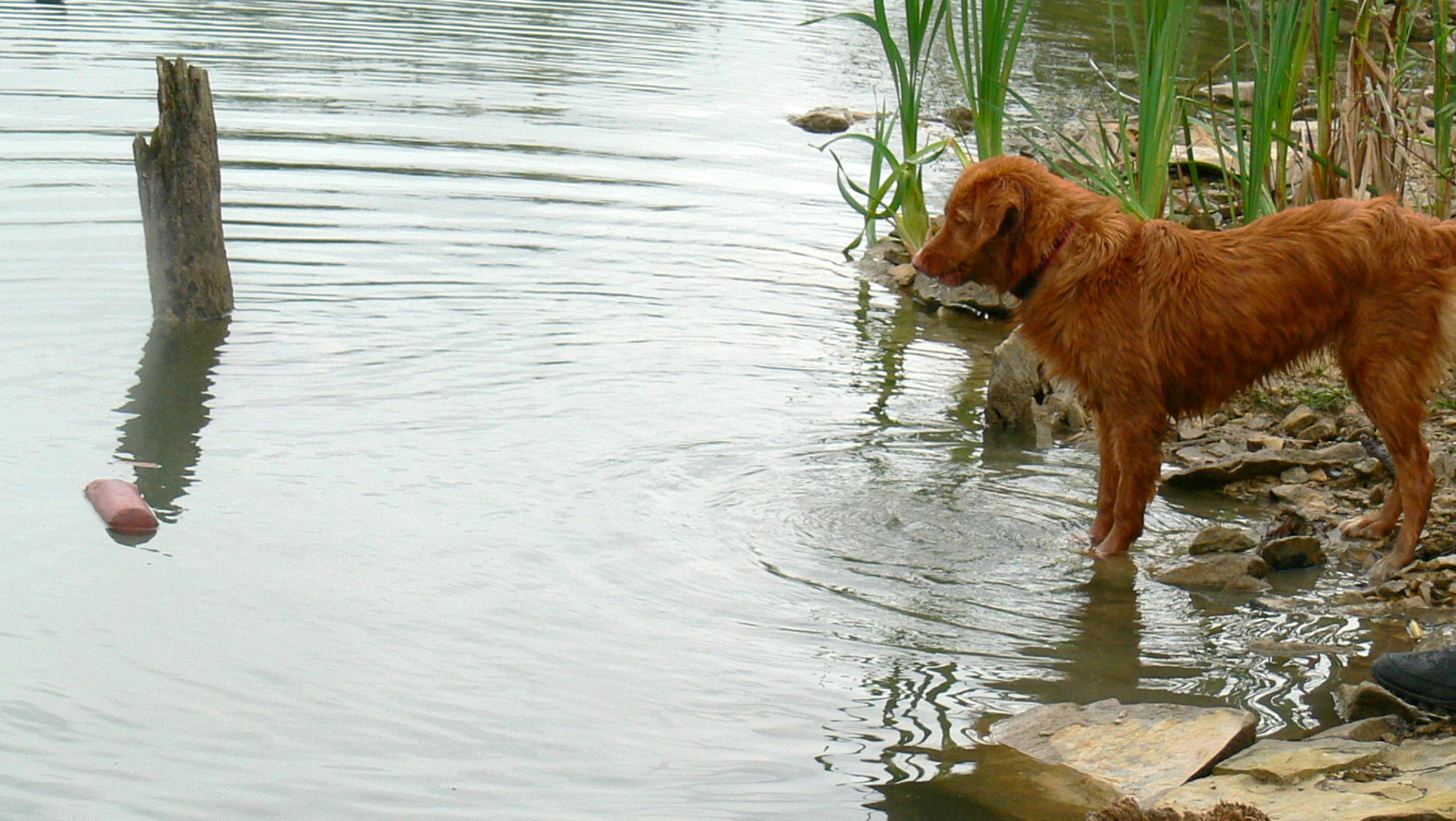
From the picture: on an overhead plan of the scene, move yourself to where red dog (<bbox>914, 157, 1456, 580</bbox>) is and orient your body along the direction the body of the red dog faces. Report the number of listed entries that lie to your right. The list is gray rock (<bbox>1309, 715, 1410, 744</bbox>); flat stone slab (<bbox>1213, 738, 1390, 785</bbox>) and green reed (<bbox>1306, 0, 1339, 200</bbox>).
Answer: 1

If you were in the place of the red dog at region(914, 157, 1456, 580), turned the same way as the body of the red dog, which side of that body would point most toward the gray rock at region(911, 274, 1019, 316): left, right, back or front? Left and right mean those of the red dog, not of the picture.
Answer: right

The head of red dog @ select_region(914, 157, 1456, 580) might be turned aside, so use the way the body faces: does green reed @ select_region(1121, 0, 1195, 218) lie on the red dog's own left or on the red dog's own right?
on the red dog's own right

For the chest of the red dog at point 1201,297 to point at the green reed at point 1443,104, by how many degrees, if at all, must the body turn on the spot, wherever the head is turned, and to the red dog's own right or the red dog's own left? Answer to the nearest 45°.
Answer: approximately 135° to the red dog's own right

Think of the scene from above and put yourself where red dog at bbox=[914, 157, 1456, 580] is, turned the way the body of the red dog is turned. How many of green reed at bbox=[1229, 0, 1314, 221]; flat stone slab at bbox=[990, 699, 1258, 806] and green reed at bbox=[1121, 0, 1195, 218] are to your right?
2

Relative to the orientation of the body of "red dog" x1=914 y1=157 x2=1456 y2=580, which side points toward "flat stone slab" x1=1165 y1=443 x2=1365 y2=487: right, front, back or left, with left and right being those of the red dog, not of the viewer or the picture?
right

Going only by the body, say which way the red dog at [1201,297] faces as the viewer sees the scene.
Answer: to the viewer's left

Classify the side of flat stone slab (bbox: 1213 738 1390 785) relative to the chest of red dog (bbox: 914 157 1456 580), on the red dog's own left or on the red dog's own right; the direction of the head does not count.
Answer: on the red dog's own left

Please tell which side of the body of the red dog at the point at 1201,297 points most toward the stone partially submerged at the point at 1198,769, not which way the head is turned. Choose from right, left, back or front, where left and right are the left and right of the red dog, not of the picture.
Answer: left

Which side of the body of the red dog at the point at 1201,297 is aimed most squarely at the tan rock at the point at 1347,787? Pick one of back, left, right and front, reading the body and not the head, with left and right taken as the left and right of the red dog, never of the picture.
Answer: left

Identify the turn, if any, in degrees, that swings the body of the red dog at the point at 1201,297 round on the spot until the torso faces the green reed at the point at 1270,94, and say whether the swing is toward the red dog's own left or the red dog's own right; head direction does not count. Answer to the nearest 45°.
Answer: approximately 90° to the red dog's own right

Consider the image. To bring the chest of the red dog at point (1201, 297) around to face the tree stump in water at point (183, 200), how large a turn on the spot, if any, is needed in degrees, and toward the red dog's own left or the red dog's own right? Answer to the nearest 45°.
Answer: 0° — it already faces it

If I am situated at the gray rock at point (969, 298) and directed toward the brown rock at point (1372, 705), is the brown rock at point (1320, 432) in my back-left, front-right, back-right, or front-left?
front-left
